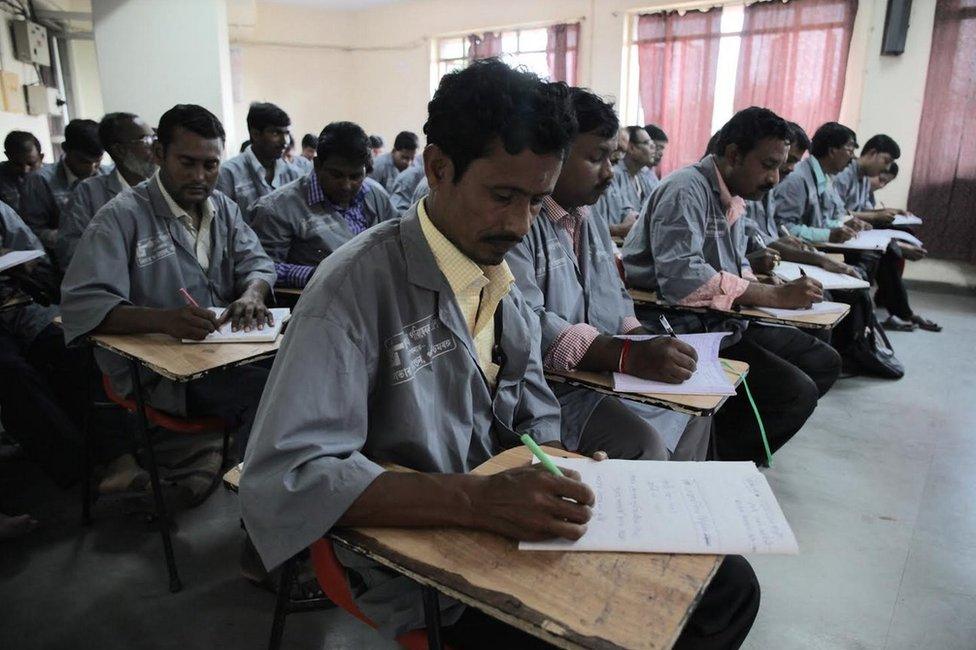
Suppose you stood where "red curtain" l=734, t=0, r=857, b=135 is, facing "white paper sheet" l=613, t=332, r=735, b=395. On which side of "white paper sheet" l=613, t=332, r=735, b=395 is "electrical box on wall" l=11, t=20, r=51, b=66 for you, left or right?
right

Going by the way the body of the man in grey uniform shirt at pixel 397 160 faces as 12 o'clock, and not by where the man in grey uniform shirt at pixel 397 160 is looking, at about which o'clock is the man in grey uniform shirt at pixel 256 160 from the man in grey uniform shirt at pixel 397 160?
the man in grey uniform shirt at pixel 256 160 is roughly at 2 o'clock from the man in grey uniform shirt at pixel 397 160.

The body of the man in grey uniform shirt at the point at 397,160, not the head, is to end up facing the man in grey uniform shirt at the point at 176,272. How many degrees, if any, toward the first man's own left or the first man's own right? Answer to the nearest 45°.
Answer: approximately 45° to the first man's own right

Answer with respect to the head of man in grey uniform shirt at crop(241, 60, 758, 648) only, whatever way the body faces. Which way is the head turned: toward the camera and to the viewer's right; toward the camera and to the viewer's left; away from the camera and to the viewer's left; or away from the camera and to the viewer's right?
toward the camera and to the viewer's right

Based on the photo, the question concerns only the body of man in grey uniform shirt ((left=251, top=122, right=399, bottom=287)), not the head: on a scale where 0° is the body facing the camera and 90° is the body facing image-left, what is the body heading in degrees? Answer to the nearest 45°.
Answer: approximately 315°

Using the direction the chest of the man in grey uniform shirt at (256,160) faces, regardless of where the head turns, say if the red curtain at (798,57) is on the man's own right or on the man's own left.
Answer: on the man's own left

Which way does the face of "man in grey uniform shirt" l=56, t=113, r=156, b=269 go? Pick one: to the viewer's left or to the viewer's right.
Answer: to the viewer's right

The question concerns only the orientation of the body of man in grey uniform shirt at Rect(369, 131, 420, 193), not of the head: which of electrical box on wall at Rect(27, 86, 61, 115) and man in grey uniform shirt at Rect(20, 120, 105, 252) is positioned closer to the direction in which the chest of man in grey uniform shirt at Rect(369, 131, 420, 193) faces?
the man in grey uniform shirt

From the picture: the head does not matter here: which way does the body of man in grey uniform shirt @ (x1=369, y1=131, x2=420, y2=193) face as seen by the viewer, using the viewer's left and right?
facing the viewer and to the right of the viewer
